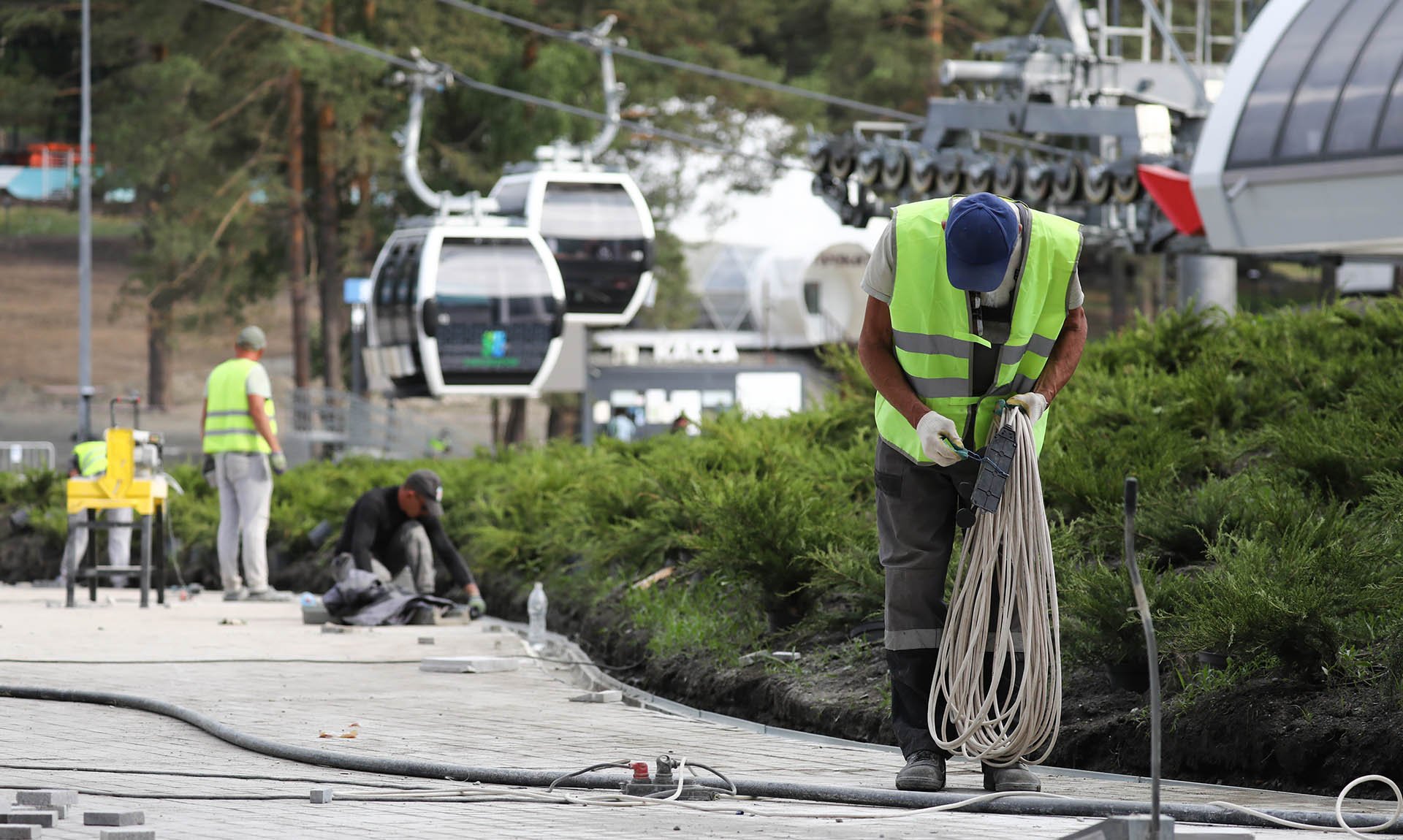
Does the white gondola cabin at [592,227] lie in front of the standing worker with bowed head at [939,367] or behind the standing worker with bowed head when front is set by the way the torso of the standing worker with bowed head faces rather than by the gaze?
behind

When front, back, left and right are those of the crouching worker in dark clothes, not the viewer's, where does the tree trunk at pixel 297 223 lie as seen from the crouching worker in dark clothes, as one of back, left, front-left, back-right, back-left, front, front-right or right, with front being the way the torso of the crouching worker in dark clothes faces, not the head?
back-left

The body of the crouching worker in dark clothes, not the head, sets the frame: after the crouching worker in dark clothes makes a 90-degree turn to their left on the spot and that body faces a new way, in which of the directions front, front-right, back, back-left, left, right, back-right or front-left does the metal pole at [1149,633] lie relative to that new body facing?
back-right

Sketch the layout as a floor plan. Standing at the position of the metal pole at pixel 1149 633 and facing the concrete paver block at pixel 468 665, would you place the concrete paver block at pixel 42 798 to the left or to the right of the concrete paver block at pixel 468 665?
left

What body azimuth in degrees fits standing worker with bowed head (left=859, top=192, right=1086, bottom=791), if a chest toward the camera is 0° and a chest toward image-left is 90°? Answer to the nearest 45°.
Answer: approximately 0°

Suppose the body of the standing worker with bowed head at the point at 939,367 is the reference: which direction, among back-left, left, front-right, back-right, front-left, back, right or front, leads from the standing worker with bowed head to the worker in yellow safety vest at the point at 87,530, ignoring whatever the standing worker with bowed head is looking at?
back-right

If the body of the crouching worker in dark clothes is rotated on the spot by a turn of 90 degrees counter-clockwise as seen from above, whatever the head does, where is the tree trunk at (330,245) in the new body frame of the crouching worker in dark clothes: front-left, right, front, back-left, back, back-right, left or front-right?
front-left
